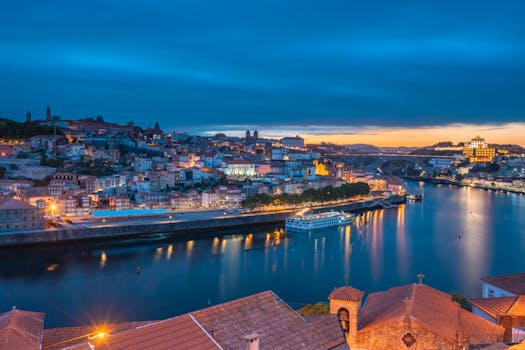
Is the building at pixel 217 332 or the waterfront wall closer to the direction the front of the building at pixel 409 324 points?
the building

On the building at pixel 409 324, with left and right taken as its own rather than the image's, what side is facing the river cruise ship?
back

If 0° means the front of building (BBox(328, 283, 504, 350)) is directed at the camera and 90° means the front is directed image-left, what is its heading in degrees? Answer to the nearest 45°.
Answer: approximately 0°

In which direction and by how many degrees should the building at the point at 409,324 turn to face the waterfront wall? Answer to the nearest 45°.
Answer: approximately 135° to its right

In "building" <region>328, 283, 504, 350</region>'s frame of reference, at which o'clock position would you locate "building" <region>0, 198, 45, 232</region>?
"building" <region>0, 198, 45, 232</region> is roughly at 4 o'clock from "building" <region>328, 283, 504, 350</region>.

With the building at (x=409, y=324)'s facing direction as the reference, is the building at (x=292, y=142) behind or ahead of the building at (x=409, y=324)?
behind
